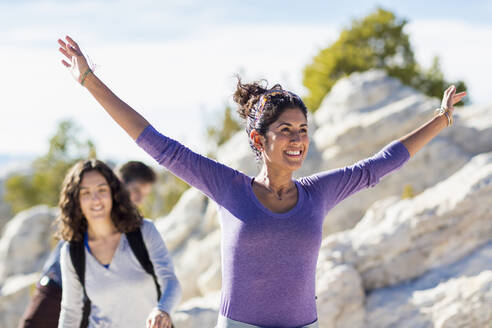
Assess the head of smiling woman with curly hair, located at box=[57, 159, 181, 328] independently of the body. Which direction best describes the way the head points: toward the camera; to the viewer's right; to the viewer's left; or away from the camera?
toward the camera

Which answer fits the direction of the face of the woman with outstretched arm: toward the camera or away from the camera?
toward the camera

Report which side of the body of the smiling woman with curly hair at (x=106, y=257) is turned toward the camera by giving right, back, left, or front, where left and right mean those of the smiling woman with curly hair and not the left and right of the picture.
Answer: front

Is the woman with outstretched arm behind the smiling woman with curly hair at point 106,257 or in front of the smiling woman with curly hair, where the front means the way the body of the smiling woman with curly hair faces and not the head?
in front
